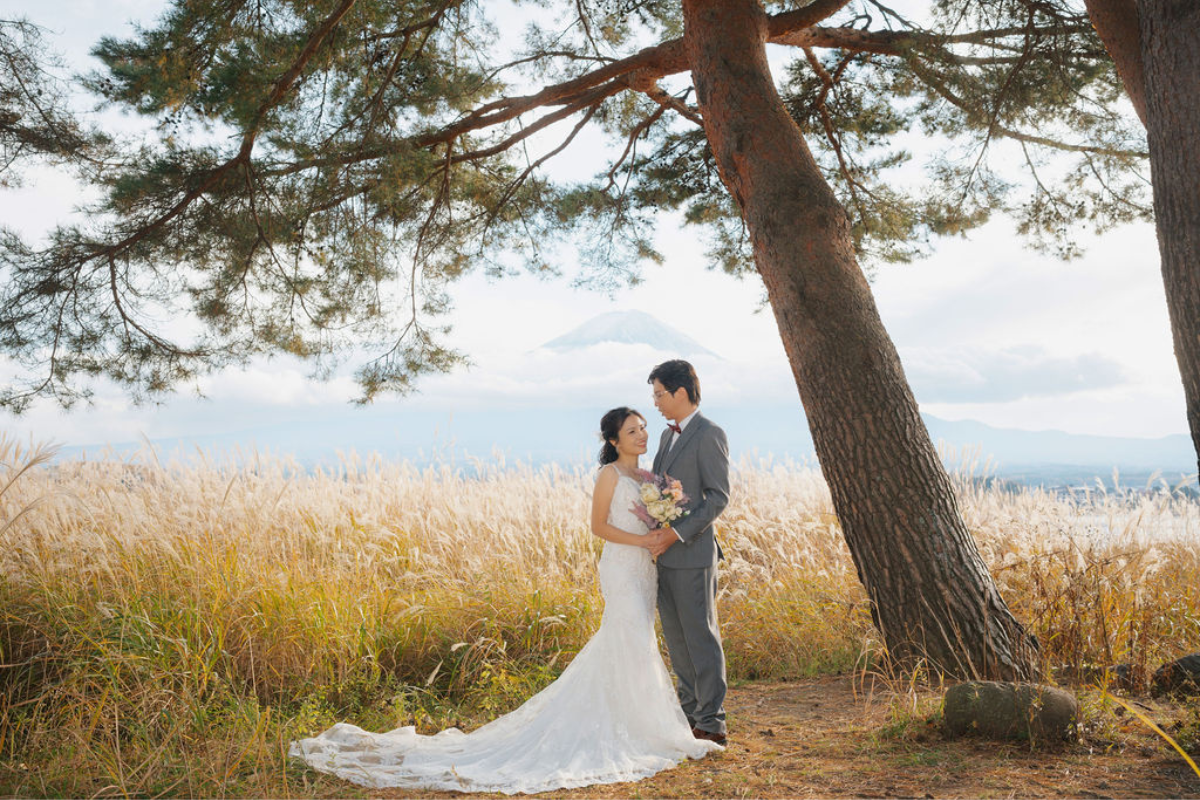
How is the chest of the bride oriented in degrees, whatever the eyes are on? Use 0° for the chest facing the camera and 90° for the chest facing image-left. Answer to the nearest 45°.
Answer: approximately 315°

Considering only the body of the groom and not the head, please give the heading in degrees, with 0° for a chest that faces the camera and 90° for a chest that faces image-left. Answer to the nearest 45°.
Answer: approximately 45°

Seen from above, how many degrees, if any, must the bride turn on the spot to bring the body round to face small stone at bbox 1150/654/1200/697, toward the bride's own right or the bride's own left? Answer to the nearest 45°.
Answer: approximately 45° to the bride's own left

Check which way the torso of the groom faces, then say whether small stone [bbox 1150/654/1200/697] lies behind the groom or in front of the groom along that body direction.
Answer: behind
